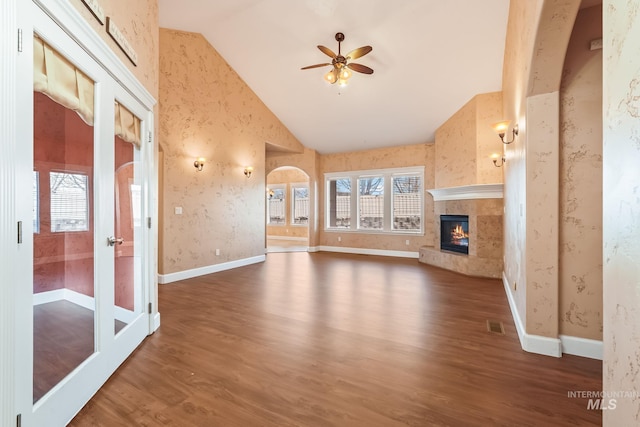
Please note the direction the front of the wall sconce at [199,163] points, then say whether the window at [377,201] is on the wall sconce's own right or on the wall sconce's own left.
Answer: on the wall sconce's own left

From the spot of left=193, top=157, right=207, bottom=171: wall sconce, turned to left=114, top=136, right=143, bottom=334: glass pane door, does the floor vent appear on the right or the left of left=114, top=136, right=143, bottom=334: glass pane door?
left

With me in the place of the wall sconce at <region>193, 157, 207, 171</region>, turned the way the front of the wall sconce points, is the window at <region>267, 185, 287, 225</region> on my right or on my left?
on my left

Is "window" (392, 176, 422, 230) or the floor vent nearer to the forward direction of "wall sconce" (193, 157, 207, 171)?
the floor vent

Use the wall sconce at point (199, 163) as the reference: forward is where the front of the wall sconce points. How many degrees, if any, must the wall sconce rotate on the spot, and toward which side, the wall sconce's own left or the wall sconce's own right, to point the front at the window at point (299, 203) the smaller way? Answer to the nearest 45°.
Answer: approximately 90° to the wall sconce's own left

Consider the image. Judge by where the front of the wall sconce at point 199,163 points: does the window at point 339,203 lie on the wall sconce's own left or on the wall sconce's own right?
on the wall sconce's own left

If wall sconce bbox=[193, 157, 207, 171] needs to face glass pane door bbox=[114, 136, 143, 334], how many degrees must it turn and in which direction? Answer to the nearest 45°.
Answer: approximately 45° to its right

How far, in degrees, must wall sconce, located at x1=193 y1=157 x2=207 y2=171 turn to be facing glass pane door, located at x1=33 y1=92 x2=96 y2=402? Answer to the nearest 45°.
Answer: approximately 45° to its right

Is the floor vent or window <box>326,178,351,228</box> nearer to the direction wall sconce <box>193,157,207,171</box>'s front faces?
the floor vent

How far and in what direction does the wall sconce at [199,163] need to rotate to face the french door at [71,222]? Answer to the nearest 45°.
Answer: approximately 45° to its right
